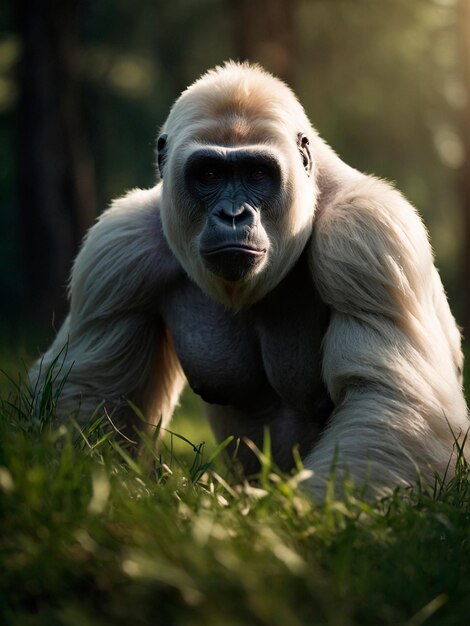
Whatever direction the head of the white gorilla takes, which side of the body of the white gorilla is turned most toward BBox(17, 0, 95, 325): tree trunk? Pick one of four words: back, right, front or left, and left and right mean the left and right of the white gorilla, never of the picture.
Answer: back

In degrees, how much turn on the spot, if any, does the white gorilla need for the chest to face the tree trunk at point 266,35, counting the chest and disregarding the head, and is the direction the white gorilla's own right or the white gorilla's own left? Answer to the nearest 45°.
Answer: approximately 180°

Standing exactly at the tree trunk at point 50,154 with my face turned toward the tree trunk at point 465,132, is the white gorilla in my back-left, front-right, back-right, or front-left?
front-right

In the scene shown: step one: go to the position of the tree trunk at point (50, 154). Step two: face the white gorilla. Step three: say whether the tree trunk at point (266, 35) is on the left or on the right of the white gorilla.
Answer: left

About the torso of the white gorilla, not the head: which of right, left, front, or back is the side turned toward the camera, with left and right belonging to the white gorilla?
front

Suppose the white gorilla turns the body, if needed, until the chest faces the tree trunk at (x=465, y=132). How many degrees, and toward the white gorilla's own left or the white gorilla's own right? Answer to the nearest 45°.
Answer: approximately 180°
